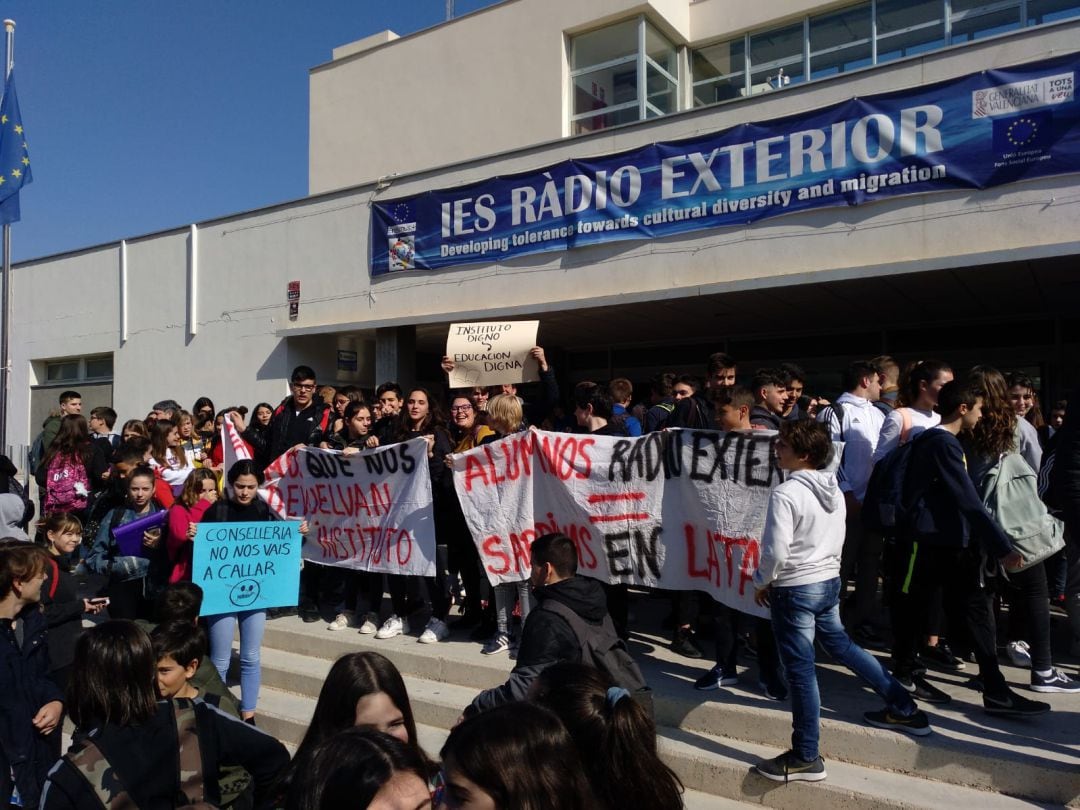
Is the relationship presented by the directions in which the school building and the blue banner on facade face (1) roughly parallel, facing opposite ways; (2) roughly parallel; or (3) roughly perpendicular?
roughly parallel

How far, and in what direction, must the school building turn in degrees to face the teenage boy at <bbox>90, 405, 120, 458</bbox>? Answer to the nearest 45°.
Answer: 0° — it already faces them

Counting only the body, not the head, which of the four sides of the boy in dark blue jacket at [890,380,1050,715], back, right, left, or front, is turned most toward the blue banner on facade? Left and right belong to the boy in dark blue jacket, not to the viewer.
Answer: left

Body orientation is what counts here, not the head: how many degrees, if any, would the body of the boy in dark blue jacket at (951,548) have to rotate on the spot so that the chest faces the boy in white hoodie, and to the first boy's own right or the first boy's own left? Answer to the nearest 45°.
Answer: approximately 135° to the first boy's own right

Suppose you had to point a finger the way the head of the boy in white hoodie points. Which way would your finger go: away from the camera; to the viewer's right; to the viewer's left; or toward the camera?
to the viewer's left

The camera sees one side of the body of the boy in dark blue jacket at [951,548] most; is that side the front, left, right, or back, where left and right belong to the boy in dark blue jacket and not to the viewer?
right

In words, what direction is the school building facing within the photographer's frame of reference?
facing the viewer and to the left of the viewer

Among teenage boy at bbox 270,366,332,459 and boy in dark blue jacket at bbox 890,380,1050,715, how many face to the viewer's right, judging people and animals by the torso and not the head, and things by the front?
1

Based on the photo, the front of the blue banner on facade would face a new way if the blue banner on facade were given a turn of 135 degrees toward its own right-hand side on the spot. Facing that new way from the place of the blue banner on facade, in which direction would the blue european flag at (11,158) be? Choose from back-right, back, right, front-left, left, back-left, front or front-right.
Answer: left

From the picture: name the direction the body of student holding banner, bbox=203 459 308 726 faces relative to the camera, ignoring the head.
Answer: toward the camera

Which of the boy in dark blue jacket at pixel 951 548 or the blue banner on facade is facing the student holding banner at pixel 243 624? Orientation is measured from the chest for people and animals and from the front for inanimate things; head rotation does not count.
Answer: the blue banner on facade

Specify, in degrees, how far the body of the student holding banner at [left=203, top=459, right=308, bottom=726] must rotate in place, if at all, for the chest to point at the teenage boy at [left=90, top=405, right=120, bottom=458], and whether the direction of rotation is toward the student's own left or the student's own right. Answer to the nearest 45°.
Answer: approximately 180°

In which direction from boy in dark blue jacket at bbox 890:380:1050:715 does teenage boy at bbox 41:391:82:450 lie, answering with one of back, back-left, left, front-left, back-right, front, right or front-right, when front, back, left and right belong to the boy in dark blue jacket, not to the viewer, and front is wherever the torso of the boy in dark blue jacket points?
back

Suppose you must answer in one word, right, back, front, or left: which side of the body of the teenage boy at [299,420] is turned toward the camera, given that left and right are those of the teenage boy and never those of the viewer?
front

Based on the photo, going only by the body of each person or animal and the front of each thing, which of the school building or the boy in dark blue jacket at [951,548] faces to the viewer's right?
the boy in dark blue jacket

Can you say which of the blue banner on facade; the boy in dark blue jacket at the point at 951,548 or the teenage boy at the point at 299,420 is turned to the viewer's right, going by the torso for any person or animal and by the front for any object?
the boy in dark blue jacket
